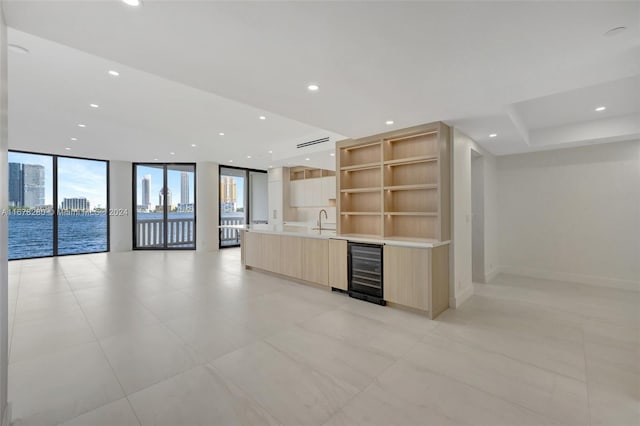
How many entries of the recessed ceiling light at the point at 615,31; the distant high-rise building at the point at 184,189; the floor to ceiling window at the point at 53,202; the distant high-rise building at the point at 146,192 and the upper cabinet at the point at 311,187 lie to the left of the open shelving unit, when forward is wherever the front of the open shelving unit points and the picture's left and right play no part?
1

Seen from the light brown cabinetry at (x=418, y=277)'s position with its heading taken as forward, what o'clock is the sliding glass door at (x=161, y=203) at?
The sliding glass door is roughly at 2 o'clock from the light brown cabinetry.

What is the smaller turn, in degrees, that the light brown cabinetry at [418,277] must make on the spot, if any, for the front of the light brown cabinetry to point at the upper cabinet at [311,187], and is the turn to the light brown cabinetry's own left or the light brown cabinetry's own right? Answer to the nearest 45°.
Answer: approximately 90° to the light brown cabinetry's own right

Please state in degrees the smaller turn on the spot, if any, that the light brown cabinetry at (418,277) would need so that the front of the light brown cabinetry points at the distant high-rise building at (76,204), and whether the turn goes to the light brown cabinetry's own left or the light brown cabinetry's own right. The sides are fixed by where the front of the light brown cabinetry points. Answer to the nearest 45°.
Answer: approximately 45° to the light brown cabinetry's own right

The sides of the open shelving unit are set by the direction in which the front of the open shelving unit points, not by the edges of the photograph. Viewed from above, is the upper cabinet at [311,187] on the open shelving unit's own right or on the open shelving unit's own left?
on the open shelving unit's own right

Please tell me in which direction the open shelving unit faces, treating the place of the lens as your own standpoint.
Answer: facing the viewer and to the left of the viewer

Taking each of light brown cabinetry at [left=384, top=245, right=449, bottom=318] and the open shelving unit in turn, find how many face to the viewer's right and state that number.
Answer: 0

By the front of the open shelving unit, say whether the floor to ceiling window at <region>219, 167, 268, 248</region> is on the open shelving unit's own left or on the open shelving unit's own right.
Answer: on the open shelving unit's own right

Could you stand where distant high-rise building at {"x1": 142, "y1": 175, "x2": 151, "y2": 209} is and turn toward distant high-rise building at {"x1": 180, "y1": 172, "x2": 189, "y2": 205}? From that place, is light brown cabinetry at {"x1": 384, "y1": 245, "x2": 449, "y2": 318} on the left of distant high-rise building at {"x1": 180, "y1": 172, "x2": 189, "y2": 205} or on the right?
right

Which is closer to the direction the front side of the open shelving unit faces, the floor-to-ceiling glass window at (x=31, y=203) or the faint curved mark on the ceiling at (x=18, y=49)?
the faint curved mark on the ceiling

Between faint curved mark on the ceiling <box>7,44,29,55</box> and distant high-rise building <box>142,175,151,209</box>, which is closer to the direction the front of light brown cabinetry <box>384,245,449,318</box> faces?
the faint curved mark on the ceiling
